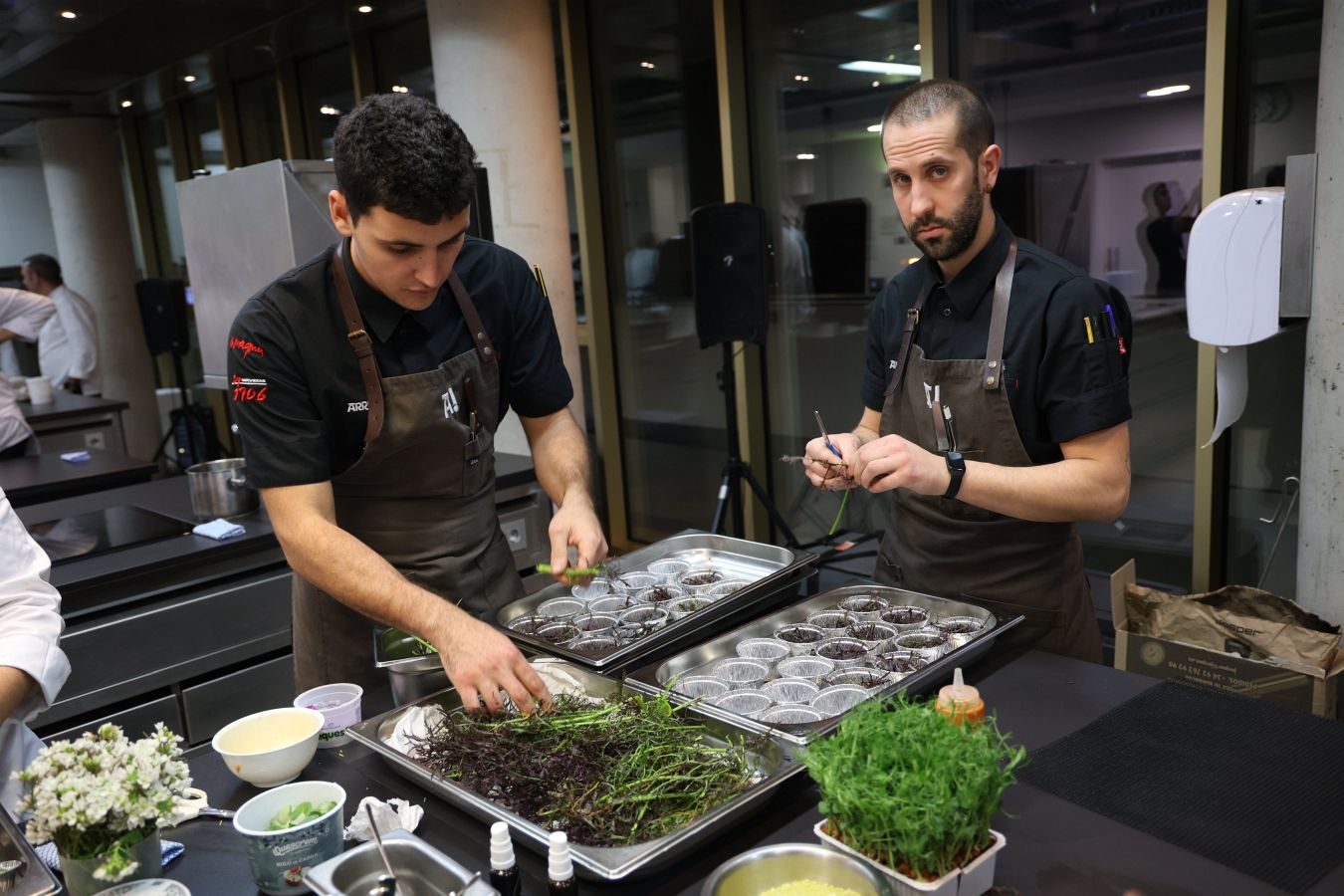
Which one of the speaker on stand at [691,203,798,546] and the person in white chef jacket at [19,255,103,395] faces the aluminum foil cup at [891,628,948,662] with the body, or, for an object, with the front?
the speaker on stand

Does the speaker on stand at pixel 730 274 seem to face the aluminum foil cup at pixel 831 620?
yes

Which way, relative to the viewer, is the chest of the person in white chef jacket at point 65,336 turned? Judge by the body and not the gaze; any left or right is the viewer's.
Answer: facing to the left of the viewer

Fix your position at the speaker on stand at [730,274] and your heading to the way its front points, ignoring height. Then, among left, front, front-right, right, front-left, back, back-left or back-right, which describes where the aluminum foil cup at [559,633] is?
front

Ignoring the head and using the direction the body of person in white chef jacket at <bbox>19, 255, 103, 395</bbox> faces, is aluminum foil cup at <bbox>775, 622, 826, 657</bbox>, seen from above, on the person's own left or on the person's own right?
on the person's own left

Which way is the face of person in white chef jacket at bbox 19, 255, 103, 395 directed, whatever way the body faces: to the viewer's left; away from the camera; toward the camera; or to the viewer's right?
to the viewer's left

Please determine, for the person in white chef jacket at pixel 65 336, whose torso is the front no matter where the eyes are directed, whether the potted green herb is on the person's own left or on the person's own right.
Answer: on the person's own left

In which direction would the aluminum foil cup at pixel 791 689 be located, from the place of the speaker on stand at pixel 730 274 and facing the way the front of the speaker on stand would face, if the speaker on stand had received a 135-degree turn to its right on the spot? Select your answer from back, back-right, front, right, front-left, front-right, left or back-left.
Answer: back-left

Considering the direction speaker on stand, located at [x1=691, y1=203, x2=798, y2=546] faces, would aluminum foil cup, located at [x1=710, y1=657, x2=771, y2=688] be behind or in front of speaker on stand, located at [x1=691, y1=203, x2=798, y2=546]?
in front

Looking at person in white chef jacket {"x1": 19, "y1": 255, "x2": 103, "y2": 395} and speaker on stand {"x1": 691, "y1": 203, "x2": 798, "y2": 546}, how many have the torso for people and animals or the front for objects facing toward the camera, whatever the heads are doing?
1

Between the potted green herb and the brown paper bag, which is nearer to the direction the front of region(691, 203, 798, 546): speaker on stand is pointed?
the potted green herb

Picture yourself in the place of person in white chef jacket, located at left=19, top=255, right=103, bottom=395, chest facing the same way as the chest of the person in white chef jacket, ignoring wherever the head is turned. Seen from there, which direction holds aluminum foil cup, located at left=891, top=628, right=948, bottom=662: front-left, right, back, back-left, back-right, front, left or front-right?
left

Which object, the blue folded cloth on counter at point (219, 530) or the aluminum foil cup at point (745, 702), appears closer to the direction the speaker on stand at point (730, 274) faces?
the aluminum foil cup

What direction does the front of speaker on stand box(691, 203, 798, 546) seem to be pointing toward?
toward the camera

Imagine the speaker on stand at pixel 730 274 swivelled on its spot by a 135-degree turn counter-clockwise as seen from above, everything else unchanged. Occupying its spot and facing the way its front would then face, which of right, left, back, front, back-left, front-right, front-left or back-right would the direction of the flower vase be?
back-right

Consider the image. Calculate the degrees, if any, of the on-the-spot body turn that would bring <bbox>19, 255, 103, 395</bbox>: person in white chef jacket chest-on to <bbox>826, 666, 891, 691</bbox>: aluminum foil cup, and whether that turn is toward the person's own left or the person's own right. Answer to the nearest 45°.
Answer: approximately 90° to the person's own left

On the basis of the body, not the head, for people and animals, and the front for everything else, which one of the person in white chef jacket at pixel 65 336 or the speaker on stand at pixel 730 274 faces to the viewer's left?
the person in white chef jacket
